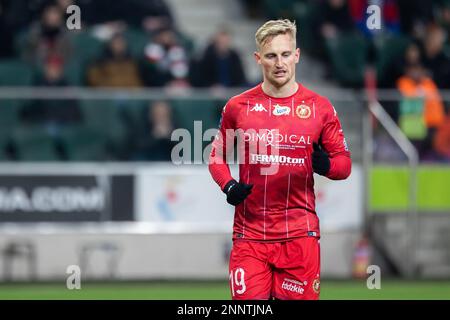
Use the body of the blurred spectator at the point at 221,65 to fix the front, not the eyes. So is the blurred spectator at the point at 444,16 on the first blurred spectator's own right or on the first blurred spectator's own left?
on the first blurred spectator's own left

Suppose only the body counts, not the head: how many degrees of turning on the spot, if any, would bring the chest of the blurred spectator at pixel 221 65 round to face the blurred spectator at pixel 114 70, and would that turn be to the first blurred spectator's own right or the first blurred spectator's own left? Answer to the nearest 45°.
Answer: approximately 90° to the first blurred spectator's own right

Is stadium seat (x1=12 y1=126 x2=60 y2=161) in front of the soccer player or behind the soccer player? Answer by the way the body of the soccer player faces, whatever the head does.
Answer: behind

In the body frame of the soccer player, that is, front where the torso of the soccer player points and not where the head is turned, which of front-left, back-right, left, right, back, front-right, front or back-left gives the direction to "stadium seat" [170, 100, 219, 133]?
back

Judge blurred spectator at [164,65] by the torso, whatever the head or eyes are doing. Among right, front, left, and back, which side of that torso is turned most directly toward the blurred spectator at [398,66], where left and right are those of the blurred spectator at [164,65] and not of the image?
left

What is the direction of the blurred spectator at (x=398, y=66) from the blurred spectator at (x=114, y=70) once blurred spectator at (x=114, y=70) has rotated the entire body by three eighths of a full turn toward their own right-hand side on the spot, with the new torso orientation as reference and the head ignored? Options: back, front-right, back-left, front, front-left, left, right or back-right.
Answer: back-right

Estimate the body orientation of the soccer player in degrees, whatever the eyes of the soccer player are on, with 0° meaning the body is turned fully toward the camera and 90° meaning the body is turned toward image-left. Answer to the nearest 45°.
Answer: approximately 0°

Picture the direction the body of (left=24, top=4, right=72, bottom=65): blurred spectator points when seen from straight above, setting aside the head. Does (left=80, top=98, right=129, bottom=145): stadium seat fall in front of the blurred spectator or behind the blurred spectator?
in front

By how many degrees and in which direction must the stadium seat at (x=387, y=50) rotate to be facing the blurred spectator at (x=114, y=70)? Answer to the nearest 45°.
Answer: approximately 45° to its right
